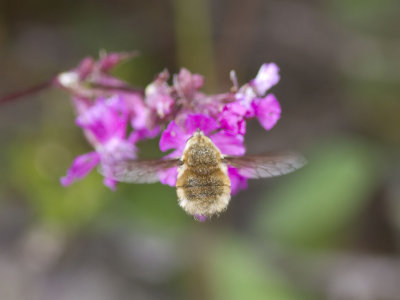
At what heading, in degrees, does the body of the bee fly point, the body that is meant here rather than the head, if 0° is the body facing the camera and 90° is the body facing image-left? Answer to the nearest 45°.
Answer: approximately 180°

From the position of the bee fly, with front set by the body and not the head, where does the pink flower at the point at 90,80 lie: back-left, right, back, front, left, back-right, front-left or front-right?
front-left

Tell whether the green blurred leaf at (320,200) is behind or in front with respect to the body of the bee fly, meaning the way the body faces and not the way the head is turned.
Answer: in front

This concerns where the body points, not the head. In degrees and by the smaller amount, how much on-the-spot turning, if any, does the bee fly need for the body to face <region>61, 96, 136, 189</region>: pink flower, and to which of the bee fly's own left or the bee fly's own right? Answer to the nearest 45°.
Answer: approximately 45° to the bee fly's own left
